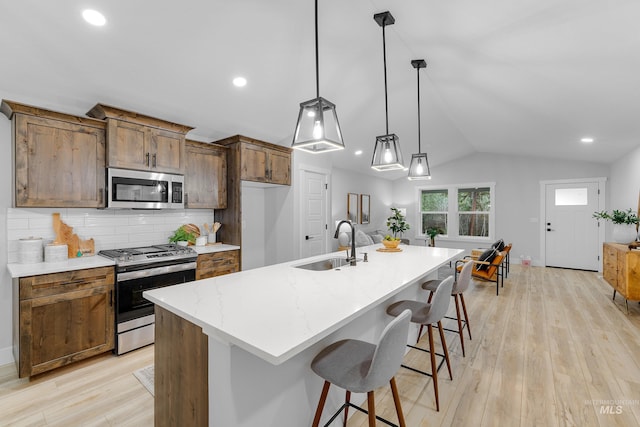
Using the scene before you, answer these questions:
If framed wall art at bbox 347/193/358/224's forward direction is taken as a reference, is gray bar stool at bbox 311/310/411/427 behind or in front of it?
in front

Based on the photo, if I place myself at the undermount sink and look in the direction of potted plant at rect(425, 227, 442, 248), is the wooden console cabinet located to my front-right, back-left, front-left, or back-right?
front-right

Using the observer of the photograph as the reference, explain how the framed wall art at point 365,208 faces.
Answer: facing the viewer and to the right of the viewer

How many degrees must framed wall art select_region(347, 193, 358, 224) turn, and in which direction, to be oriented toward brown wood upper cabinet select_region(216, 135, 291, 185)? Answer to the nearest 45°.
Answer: approximately 45° to its right

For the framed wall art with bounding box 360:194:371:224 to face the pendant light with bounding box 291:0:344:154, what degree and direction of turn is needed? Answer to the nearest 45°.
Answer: approximately 45° to its right

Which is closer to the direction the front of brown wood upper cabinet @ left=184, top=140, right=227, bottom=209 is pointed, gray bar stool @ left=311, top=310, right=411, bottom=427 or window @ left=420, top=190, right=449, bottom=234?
the gray bar stool

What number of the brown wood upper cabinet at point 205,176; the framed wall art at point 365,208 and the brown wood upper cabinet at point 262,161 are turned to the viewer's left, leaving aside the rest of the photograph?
0

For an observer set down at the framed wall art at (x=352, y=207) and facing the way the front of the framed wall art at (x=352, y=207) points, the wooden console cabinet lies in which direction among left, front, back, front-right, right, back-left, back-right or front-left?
front

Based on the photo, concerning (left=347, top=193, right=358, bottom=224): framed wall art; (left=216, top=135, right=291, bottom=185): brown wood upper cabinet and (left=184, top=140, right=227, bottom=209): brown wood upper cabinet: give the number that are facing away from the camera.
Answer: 0

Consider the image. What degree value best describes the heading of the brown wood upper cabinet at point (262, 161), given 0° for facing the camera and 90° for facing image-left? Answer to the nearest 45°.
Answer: approximately 315°

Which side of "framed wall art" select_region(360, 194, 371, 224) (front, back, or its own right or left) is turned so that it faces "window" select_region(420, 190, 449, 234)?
left

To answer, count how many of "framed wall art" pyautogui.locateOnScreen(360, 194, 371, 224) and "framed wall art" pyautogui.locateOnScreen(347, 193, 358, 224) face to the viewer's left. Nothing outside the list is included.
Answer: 0

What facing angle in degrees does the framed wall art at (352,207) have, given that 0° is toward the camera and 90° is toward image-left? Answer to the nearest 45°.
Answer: approximately 315°
